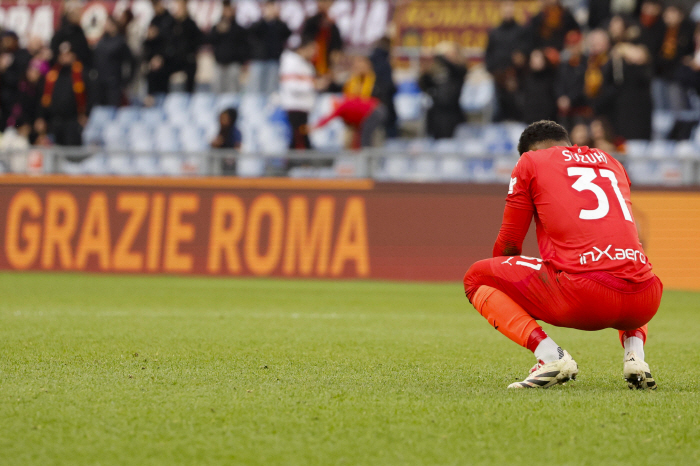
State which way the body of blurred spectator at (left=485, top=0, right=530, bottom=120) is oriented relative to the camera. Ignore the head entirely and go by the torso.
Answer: toward the camera

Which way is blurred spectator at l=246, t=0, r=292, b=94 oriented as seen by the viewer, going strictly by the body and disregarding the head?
toward the camera

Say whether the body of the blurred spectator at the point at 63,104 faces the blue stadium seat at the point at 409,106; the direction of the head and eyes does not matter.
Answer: no

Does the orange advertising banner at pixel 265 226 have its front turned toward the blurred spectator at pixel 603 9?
no

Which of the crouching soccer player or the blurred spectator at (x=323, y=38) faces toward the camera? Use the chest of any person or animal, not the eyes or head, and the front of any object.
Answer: the blurred spectator

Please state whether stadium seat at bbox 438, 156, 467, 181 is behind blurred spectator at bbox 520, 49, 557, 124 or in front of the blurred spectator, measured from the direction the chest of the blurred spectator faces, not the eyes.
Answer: in front

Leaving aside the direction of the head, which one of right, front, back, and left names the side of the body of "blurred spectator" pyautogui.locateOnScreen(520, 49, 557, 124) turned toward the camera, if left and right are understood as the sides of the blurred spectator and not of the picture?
front

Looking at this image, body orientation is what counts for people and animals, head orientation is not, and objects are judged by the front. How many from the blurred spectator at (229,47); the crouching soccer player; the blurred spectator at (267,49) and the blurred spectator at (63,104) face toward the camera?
3

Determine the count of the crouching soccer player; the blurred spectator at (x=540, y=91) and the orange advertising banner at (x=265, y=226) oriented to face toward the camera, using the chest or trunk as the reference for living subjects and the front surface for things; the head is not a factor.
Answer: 2

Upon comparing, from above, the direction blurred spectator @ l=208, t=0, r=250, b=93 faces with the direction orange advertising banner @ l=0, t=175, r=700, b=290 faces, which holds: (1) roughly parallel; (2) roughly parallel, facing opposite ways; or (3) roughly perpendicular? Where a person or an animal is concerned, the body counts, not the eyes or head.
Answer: roughly parallel

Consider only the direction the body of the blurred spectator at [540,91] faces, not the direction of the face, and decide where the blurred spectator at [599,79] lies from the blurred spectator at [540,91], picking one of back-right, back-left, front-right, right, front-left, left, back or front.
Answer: left

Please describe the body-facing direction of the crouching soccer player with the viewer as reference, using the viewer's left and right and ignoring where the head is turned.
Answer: facing away from the viewer and to the left of the viewer

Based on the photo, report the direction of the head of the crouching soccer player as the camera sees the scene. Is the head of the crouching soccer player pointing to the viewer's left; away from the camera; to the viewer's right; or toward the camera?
away from the camera

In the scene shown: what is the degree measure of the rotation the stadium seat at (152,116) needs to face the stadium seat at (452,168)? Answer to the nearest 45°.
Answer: approximately 45° to its left

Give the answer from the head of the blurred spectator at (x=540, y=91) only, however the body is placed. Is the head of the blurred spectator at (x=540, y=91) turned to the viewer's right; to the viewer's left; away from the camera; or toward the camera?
toward the camera
